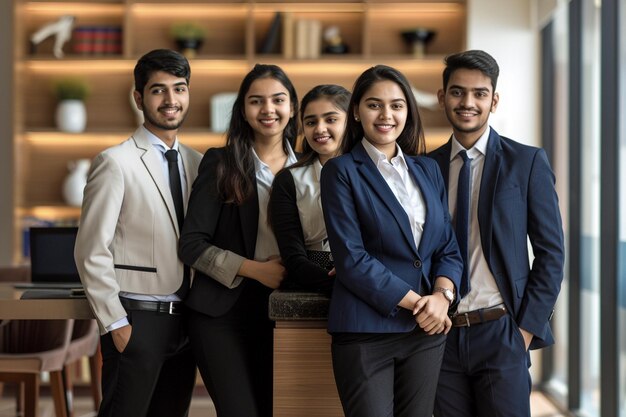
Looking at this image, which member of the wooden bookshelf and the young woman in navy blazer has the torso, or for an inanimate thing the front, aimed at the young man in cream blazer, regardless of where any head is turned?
the wooden bookshelf

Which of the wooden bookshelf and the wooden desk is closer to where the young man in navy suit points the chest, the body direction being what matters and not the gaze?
the wooden desk

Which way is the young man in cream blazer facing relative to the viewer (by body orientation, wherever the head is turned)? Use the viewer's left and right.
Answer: facing the viewer and to the right of the viewer

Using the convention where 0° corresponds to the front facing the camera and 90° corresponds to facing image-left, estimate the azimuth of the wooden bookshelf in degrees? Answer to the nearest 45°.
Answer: approximately 0°

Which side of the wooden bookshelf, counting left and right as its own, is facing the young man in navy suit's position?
front

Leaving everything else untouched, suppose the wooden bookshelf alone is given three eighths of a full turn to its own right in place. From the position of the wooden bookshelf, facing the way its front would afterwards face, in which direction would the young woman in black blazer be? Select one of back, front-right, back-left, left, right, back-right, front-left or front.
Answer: back-left

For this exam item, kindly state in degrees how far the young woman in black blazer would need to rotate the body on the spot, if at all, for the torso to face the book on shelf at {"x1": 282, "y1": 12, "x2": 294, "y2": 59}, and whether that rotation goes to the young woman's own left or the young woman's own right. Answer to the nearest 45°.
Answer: approximately 135° to the young woman's own left
